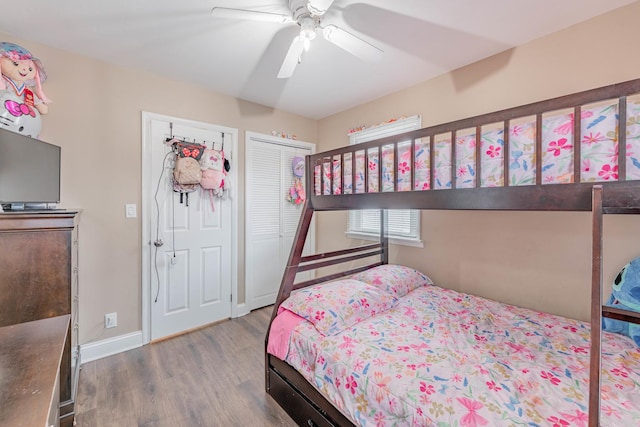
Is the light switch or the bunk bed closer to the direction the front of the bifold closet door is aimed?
the bunk bed

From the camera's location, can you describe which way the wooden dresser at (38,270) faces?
facing to the right of the viewer

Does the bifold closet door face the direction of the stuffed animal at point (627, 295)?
yes

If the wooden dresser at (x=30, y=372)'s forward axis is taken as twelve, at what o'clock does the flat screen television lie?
The flat screen television is roughly at 9 o'clock from the wooden dresser.

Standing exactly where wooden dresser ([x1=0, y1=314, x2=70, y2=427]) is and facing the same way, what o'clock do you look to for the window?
The window is roughly at 12 o'clock from the wooden dresser.

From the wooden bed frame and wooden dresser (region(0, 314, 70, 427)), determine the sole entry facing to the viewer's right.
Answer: the wooden dresser

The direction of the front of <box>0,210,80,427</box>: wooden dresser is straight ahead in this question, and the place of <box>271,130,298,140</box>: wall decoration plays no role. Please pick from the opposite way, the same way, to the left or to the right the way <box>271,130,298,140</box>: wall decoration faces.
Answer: to the right

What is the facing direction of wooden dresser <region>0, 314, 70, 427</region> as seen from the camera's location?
facing to the right of the viewer

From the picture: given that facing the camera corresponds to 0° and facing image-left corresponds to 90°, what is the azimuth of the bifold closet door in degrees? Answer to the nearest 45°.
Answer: approximately 315°
